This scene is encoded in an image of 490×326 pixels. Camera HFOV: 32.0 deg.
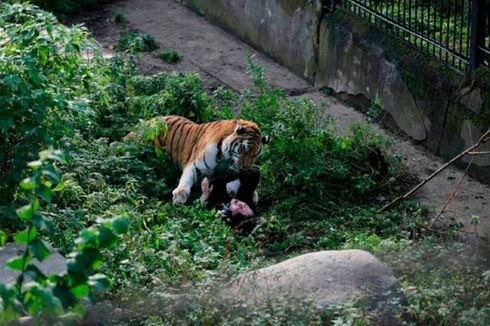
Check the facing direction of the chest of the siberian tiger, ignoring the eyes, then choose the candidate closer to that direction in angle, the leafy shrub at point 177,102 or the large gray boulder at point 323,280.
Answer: the large gray boulder

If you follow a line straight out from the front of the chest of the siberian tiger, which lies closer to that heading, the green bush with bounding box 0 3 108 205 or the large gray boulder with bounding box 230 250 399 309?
the large gray boulder

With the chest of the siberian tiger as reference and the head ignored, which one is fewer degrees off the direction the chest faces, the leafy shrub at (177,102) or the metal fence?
the metal fence

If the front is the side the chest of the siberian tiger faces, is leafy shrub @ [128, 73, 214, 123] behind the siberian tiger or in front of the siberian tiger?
behind

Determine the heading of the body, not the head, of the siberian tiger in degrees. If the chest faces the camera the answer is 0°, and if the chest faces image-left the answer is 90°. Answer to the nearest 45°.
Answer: approximately 315°

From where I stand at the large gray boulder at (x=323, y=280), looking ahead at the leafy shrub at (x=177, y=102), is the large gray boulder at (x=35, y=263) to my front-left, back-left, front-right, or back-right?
front-left

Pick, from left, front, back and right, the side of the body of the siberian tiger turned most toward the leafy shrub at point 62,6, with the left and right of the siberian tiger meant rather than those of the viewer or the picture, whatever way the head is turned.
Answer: back

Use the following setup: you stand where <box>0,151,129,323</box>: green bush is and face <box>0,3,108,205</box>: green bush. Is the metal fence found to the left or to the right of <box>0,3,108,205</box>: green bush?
right

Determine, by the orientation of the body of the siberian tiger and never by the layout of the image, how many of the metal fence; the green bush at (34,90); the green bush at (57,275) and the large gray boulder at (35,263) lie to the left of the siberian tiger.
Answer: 1

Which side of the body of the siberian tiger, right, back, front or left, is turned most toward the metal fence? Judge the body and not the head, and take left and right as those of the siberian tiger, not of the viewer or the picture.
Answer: left

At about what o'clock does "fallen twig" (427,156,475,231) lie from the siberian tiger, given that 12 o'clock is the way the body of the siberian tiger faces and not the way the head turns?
The fallen twig is roughly at 11 o'clock from the siberian tiger.

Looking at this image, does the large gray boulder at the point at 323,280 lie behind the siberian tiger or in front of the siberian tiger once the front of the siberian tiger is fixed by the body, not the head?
in front
